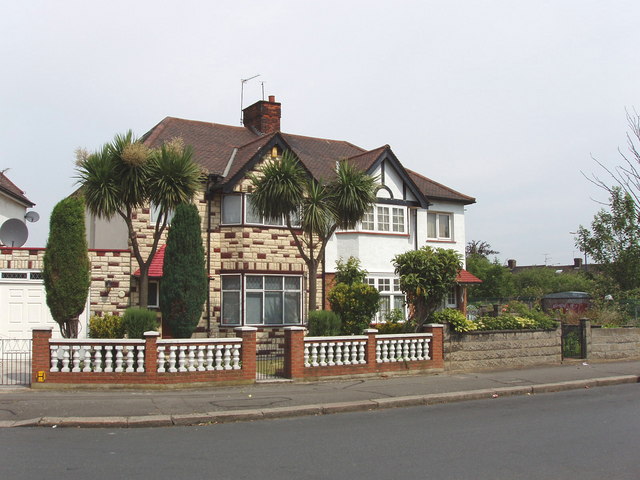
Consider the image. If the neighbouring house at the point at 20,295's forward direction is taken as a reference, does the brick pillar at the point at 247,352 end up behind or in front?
in front

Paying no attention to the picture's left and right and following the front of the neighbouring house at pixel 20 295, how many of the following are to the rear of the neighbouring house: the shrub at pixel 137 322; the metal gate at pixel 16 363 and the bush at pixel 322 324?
0

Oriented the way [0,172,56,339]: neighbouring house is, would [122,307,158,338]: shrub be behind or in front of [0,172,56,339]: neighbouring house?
in front

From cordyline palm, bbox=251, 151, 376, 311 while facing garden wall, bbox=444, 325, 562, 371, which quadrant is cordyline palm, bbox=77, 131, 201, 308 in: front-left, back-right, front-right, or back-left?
back-right

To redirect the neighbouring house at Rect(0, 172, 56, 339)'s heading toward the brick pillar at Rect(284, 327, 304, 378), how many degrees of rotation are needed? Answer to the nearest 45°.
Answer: approximately 45° to its left

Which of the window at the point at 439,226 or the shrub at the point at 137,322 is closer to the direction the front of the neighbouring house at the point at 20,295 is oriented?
the shrub

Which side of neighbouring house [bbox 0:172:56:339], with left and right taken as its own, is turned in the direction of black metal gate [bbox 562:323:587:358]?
left

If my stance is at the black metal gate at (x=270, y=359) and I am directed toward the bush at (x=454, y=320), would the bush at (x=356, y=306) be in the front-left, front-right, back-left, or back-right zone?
front-left

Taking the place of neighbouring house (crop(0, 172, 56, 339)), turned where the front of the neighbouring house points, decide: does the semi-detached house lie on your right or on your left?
on your left

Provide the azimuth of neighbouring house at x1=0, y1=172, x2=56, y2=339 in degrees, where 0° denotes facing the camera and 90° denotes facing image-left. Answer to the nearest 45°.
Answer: approximately 0°

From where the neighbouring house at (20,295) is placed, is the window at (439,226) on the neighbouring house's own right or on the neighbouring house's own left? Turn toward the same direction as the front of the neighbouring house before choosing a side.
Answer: on the neighbouring house's own left

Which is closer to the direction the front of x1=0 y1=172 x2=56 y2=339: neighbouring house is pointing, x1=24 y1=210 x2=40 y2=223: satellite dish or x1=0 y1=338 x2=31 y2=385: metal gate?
the metal gate

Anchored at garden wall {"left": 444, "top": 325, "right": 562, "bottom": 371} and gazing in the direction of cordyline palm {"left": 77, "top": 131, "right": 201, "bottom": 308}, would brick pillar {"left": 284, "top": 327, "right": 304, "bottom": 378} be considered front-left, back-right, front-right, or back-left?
front-left

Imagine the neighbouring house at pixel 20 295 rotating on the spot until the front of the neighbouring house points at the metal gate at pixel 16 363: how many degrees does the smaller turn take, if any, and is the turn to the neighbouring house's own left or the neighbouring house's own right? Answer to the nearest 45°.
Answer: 0° — it already faces it

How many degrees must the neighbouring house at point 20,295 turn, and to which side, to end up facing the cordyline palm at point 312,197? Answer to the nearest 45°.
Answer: approximately 45° to its left
